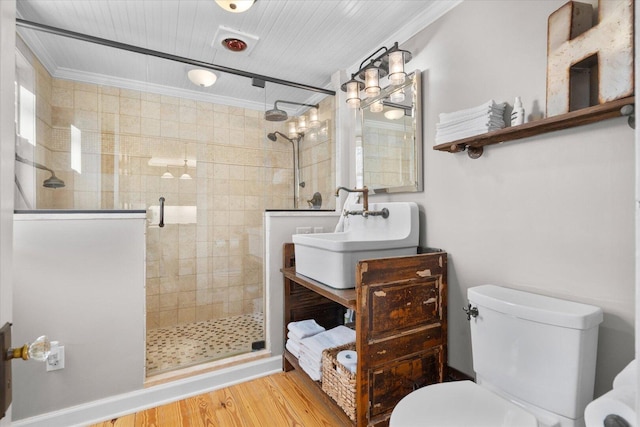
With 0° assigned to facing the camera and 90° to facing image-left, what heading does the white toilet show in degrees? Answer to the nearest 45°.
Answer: approximately 45°

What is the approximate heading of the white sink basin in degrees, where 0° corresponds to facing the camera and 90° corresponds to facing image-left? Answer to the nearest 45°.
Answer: approximately 45°

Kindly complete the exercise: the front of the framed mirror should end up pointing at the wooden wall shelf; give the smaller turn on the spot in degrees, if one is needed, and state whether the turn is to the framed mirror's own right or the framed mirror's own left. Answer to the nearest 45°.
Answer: approximately 90° to the framed mirror's own left

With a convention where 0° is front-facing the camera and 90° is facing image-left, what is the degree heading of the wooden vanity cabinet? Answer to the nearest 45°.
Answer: approximately 45°

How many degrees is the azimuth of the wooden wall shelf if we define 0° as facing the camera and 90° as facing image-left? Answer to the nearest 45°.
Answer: approximately 45°
